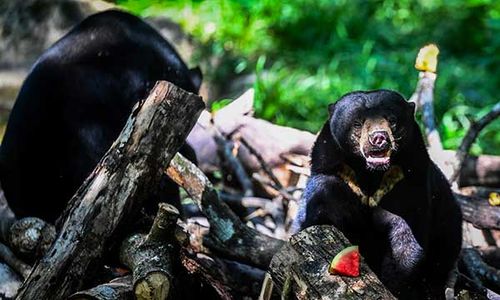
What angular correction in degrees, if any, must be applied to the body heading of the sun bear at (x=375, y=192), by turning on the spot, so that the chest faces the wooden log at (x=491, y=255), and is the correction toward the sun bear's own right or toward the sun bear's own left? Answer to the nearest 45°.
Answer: approximately 135° to the sun bear's own left

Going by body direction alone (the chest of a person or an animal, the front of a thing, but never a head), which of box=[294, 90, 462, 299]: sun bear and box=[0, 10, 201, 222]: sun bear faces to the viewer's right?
box=[0, 10, 201, 222]: sun bear

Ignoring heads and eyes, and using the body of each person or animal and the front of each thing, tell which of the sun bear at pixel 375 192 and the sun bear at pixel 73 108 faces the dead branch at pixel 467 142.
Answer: the sun bear at pixel 73 108

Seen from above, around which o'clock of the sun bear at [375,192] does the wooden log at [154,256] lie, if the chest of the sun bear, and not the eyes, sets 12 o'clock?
The wooden log is roughly at 2 o'clock from the sun bear.

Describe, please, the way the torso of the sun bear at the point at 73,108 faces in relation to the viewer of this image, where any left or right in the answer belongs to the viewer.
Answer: facing to the right of the viewer

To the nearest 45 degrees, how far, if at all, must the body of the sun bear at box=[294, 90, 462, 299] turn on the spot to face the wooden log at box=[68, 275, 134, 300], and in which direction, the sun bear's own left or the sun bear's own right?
approximately 45° to the sun bear's own right

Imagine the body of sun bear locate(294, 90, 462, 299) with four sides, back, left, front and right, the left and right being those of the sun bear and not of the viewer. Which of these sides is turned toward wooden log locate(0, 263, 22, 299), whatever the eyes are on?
right

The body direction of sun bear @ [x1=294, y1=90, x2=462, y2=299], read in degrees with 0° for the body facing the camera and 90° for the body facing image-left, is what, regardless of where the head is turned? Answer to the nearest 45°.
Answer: approximately 0°
